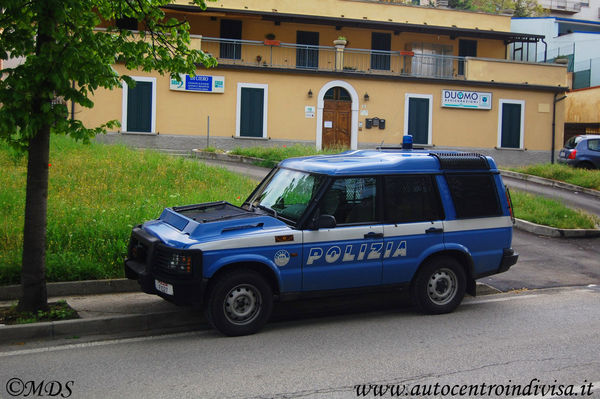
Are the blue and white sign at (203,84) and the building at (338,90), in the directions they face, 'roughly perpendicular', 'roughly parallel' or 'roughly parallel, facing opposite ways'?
roughly parallel

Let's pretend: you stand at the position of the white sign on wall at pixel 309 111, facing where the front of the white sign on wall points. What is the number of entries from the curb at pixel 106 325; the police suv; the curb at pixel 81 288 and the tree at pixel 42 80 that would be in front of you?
4

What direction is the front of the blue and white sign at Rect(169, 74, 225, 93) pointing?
toward the camera

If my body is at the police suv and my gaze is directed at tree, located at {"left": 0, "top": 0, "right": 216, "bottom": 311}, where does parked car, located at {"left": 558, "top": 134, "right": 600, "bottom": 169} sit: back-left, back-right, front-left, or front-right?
back-right

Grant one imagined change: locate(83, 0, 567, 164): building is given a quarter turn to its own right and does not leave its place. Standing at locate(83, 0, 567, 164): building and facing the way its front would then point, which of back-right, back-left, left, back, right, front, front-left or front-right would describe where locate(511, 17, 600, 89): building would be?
back-right

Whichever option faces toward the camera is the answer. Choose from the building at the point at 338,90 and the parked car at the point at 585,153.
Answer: the building

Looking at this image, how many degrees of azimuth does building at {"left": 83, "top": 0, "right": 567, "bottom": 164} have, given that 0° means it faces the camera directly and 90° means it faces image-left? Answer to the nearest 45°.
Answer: approximately 0°

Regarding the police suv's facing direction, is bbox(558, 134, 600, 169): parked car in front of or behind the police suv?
behind

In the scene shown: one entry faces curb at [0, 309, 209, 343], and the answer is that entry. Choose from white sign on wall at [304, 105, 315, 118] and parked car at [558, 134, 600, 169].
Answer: the white sign on wall

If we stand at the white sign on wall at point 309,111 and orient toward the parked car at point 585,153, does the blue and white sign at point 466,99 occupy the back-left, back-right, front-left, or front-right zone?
front-left

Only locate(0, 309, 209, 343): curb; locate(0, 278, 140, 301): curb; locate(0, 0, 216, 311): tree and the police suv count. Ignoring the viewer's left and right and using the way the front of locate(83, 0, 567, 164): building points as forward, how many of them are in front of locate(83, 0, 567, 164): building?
4

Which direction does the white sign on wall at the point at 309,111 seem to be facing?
toward the camera

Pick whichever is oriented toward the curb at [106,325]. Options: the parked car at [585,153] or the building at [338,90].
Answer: the building
